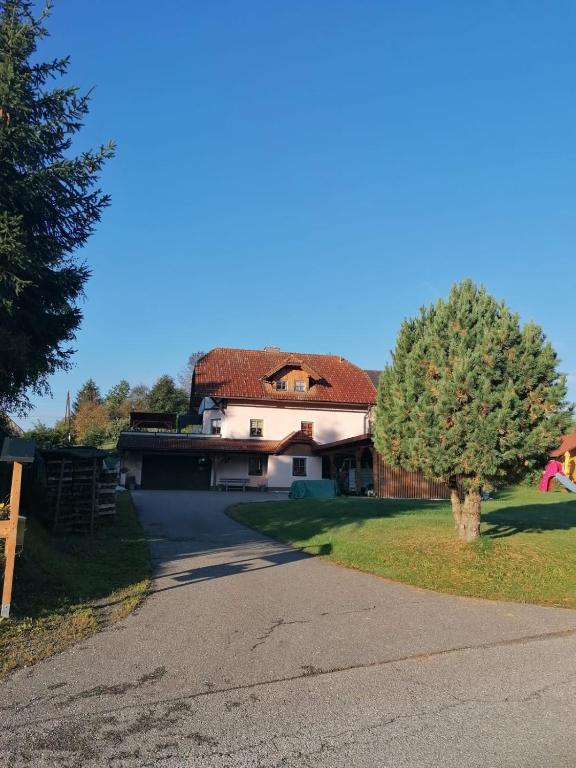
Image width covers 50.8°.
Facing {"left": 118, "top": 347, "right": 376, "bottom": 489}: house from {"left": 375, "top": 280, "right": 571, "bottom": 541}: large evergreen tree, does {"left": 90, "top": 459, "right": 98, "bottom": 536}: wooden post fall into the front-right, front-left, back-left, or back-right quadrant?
front-left

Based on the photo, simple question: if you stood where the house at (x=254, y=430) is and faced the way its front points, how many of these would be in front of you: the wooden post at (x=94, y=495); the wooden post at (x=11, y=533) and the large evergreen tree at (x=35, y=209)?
3

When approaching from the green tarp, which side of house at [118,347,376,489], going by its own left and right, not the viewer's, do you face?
front

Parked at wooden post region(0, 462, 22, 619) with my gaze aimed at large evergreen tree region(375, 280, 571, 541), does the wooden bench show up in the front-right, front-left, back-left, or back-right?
front-left

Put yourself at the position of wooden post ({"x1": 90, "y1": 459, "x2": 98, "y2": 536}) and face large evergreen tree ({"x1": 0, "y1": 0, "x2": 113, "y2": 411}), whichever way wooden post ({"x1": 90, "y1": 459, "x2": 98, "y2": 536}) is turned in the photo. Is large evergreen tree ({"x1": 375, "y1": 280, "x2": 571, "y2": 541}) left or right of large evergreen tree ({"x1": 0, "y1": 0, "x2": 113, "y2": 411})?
left

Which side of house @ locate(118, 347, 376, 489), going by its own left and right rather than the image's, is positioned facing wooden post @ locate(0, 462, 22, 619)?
front

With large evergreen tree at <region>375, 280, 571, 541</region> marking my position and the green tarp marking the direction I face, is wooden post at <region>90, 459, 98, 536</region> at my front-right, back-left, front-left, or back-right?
front-left

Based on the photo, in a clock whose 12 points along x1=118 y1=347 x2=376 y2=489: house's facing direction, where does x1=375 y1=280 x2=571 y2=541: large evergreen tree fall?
The large evergreen tree is roughly at 12 o'clock from the house.

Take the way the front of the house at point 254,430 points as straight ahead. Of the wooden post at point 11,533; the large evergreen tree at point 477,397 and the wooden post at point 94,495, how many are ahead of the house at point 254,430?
3

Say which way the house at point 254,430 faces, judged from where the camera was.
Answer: facing the viewer
